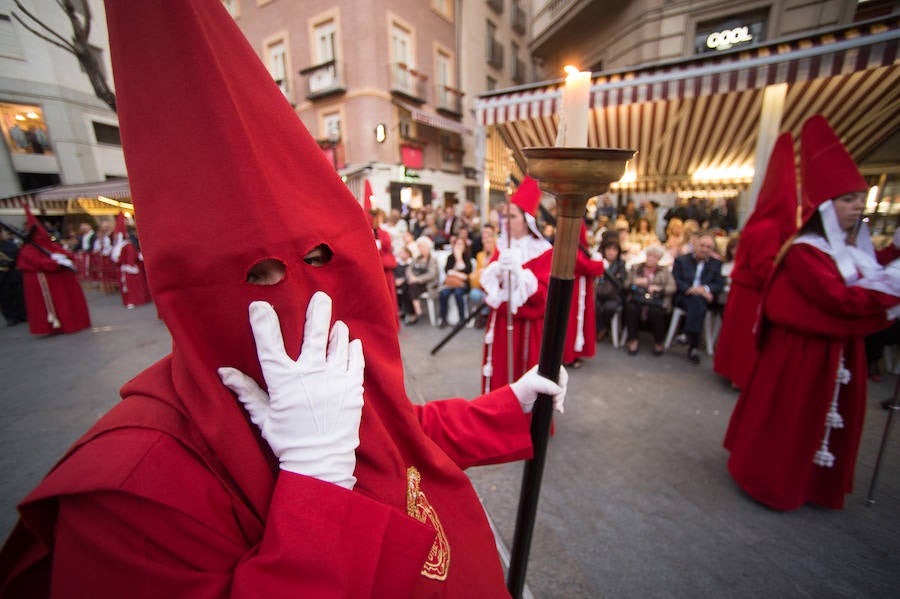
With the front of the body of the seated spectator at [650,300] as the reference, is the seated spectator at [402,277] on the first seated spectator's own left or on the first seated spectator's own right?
on the first seated spectator's own right

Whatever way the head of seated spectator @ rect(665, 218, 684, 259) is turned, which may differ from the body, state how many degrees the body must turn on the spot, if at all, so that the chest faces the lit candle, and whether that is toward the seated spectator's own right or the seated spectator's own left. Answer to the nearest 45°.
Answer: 0° — they already face it

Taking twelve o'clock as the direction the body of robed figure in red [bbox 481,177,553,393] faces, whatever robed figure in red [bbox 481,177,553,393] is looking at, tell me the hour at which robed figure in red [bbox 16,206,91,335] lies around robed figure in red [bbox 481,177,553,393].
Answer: robed figure in red [bbox 16,206,91,335] is roughly at 2 o'clock from robed figure in red [bbox 481,177,553,393].

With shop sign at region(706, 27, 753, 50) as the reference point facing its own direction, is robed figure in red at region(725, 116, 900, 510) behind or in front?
in front

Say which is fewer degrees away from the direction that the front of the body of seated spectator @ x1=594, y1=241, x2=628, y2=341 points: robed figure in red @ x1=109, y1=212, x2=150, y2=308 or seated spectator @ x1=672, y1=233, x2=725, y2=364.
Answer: the robed figure in red

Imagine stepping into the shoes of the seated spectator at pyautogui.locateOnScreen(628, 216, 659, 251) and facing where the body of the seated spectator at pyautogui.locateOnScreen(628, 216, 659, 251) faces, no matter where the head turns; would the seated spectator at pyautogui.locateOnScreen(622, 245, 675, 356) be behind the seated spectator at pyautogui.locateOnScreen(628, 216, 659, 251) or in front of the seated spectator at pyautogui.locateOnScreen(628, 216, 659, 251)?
in front

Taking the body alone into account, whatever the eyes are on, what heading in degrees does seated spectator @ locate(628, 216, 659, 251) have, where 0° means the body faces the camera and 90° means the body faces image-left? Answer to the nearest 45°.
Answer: approximately 0°

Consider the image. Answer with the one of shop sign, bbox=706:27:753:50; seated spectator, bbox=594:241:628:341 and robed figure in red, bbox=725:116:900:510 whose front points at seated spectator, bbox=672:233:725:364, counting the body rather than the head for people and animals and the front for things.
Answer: the shop sign

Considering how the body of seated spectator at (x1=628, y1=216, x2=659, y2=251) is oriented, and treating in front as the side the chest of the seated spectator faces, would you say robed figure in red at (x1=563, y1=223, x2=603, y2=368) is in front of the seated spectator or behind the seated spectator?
in front

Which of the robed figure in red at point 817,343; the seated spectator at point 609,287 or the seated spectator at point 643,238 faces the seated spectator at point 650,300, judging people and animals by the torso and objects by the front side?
the seated spectator at point 643,238
